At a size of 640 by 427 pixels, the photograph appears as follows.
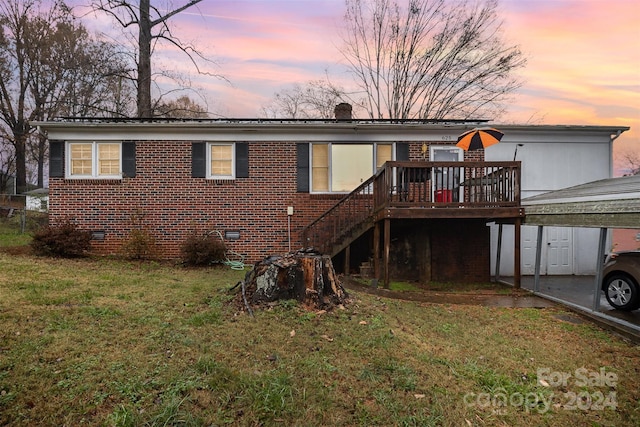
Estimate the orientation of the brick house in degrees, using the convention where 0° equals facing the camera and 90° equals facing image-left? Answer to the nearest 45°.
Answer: approximately 0°

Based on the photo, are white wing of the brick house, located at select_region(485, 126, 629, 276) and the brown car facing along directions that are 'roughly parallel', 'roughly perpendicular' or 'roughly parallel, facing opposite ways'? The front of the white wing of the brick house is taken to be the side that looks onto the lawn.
roughly perpendicular

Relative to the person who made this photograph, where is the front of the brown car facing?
facing to the left of the viewer

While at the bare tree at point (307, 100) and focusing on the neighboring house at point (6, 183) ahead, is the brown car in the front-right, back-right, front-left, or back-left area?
back-left
